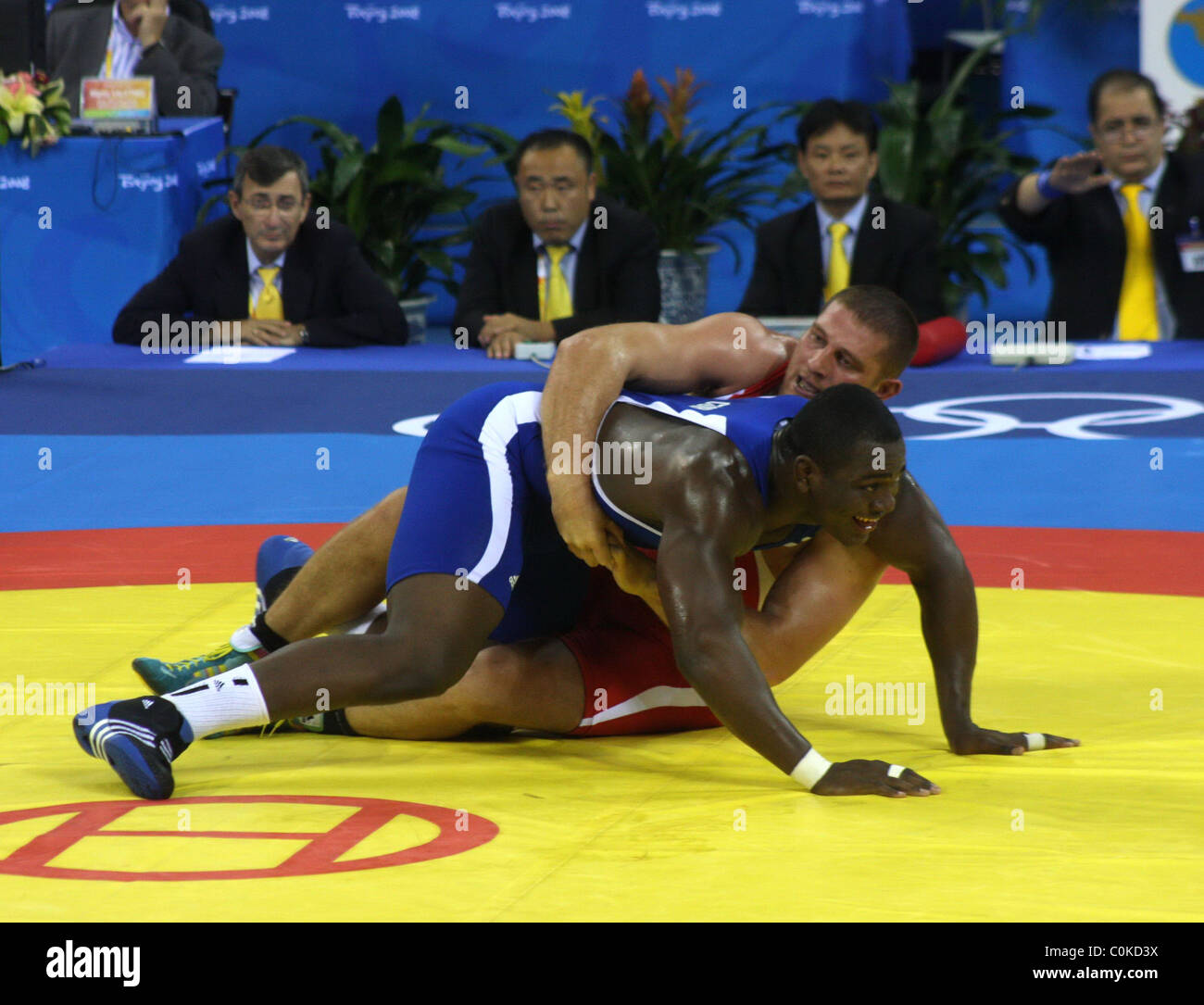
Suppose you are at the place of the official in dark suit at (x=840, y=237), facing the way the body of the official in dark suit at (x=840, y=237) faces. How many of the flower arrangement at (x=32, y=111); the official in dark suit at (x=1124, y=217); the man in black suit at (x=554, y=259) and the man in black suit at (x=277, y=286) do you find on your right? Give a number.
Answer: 3

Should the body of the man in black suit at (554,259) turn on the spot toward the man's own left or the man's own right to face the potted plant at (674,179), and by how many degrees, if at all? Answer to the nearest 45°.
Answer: approximately 180°

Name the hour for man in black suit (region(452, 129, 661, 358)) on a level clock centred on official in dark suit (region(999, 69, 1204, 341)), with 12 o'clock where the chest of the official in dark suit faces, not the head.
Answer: The man in black suit is roughly at 3 o'clock from the official in dark suit.

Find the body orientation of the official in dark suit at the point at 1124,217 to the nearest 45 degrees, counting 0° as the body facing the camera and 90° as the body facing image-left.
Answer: approximately 0°

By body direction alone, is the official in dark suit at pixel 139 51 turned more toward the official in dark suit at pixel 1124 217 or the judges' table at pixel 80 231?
the judges' table

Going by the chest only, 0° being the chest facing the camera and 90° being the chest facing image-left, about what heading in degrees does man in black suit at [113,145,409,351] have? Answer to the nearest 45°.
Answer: approximately 0°

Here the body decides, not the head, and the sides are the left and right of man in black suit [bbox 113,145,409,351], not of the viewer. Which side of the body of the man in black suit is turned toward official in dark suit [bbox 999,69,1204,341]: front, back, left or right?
left

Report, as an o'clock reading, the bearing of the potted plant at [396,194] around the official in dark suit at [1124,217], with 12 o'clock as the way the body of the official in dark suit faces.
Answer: The potted plant is roughly at 4 o'clock from the official in dark suit.
